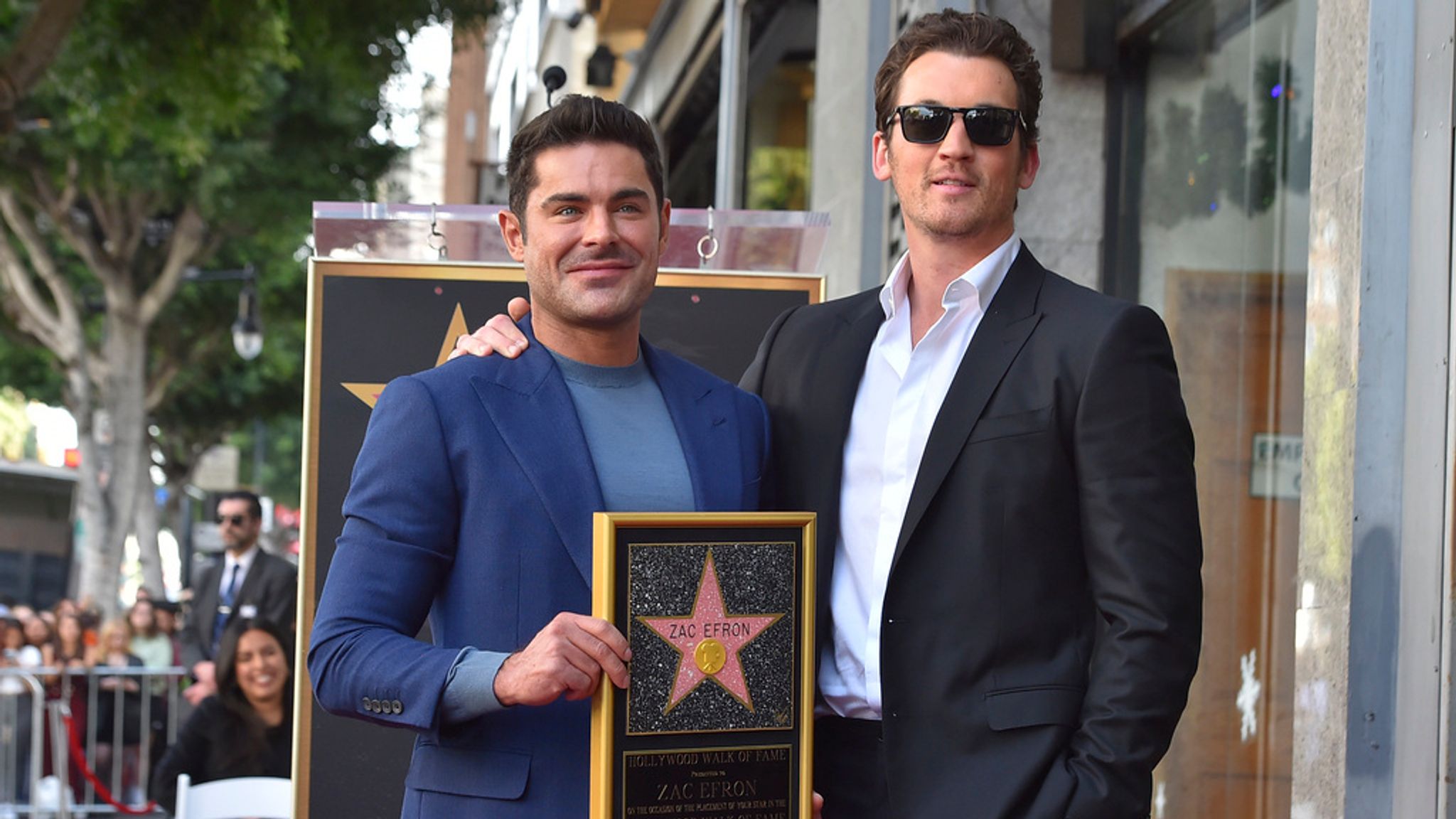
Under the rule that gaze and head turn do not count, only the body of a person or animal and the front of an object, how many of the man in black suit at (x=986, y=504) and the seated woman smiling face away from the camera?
0

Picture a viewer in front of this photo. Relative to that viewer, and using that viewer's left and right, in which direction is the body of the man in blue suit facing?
facing the viewer and to the right of the viewer

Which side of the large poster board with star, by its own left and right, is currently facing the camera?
front

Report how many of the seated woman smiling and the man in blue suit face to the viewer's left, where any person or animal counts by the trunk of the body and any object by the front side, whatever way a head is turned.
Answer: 0

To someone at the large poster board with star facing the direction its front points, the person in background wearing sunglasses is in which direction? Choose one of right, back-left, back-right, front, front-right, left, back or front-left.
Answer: back

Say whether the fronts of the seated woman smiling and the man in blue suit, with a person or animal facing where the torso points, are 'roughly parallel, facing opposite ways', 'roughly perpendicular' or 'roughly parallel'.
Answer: roughly parallel

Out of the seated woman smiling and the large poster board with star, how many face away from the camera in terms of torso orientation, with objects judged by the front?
0

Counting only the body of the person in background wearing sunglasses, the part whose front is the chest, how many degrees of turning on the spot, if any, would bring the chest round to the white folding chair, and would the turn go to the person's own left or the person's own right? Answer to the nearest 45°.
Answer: approximately 45° to the person's own left

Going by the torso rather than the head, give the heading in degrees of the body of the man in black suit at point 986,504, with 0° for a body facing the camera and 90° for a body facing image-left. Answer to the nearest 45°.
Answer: approximately 45°

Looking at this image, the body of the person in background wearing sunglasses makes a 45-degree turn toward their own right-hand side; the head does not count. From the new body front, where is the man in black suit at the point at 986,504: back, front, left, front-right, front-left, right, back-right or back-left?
left

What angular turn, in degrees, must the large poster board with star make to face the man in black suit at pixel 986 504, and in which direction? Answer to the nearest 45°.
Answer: approximately 45° to its left

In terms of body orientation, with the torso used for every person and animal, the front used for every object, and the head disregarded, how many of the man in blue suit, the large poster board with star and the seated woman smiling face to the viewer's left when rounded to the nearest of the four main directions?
0

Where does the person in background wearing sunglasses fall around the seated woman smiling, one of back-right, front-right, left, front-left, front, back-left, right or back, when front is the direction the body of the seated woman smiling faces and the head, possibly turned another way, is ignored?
back-left
